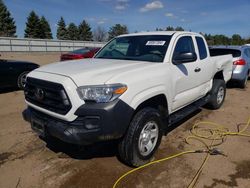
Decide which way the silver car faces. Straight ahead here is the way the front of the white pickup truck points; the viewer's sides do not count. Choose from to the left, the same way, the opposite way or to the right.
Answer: the opposite way

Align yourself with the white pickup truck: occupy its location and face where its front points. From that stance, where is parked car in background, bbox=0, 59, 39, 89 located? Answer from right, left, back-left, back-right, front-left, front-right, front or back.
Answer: right

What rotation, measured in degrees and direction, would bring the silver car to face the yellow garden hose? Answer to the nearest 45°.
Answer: approximately 135° to its right

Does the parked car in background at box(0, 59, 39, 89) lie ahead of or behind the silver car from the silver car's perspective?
behind

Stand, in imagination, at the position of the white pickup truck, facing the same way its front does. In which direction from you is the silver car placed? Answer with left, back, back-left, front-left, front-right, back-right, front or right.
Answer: back

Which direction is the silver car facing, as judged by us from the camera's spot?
facing away from the viewer and to the right of the viewer

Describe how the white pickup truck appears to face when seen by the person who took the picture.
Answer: facing the viewer and to the left of the viewer
